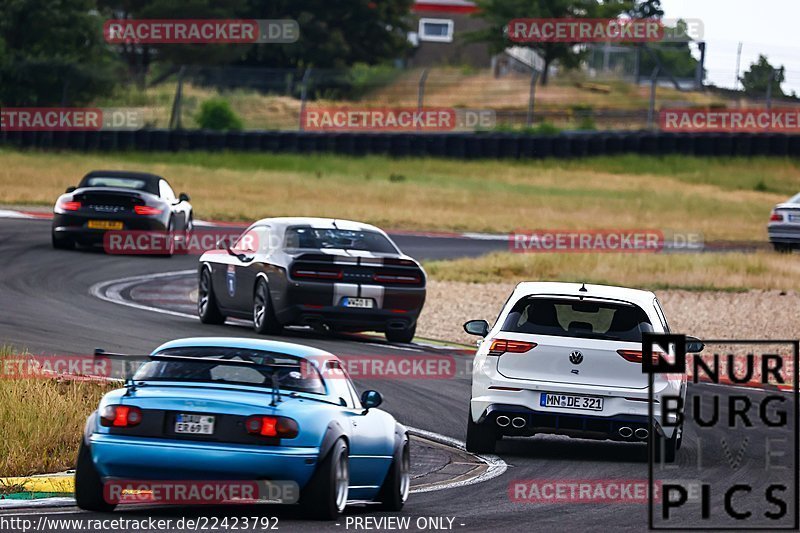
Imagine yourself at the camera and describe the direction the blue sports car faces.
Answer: facing away from the viewer and to the right of the viewer

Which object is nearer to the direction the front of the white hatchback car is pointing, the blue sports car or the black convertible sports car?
the black convertible sports car

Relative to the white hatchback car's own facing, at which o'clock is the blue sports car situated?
The blue sports car is roughly at 7 o'clock from the white hatchback car.

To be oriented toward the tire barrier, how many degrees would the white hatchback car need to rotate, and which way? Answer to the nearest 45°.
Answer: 0° — it already faces it

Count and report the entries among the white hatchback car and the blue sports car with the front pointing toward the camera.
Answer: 0

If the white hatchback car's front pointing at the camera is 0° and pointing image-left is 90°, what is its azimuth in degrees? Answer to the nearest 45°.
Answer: approximately 180°

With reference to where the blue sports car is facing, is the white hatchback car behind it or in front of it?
in front

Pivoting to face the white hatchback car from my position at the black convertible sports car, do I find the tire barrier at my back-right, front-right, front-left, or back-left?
back-left

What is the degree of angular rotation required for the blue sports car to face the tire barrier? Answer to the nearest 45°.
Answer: approximately 45° to its left

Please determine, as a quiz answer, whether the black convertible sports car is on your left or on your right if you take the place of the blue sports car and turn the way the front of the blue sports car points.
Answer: on your left

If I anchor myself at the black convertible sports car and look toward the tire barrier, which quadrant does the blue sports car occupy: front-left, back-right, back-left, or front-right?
back-right

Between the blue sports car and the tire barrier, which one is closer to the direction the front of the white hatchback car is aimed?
the tire barrier

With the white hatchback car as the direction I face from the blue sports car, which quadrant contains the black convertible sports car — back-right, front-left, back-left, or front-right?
front-left

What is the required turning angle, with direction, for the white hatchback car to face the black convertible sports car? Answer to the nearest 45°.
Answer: approximately 45° to its left
